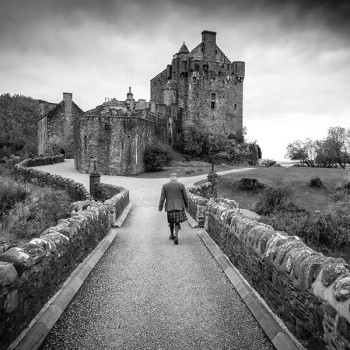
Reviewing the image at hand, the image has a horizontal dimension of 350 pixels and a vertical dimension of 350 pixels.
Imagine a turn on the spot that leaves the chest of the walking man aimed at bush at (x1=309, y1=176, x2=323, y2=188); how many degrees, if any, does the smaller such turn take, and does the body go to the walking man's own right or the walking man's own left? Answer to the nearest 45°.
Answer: approximately 45° to the walking man's own right

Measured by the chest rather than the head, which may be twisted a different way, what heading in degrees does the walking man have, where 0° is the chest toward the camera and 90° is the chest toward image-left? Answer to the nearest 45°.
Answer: approximately 180°

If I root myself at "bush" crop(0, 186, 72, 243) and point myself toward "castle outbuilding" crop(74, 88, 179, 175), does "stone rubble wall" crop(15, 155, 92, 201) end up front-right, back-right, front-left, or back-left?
front-left

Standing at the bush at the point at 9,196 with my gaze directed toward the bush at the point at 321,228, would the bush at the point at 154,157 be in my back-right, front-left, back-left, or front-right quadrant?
front-left

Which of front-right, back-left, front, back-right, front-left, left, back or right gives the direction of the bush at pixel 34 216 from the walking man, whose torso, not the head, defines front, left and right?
front-left

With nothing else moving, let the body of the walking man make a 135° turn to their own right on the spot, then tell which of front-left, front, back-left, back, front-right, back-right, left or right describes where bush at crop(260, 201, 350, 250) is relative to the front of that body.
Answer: left

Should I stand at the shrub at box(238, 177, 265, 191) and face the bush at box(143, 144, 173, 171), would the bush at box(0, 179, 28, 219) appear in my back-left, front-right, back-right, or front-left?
front-left

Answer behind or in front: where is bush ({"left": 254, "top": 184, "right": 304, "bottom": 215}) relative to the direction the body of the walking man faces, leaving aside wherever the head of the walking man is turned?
in front

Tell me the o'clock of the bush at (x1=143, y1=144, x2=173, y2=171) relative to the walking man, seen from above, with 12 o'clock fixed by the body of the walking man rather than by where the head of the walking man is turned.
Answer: The bush is roughly at 12 o'clock from the walking man.
